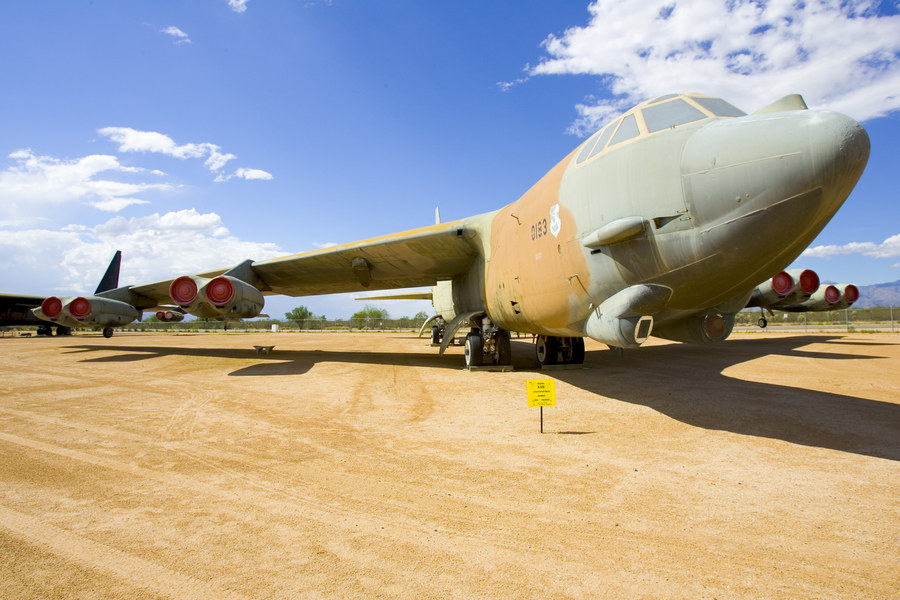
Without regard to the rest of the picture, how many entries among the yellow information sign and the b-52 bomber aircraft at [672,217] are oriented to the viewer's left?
0

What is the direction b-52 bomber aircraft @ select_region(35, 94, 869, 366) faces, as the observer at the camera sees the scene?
facing the viewer and to the right of the viewer

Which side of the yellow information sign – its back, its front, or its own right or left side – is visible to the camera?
front
